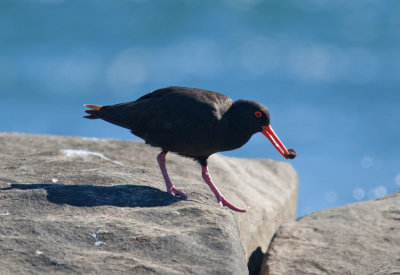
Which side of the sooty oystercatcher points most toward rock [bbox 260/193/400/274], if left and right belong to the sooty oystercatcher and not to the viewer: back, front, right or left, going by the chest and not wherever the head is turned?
front

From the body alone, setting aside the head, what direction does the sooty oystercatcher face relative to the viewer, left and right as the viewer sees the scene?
facing to the right of the viewer
